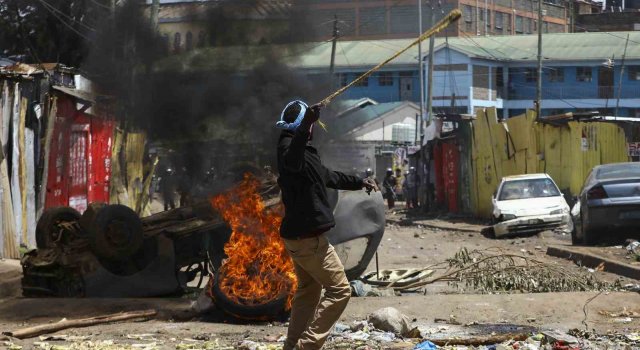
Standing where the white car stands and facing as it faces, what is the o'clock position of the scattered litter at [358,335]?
The scattered litter is roughly at 12 o'clock from the white car.

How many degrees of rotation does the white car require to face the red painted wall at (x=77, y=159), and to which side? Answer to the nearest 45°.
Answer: approximately 45° to its right

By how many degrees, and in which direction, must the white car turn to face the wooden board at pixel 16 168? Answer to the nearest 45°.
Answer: approximately 45° to its right

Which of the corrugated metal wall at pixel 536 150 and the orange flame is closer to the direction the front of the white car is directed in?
the orange flame

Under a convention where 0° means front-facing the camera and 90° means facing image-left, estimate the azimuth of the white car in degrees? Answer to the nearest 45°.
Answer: approximately 0°

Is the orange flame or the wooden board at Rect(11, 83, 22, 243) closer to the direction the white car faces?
the orange flame

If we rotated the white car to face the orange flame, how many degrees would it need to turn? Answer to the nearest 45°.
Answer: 0° — it already faces it

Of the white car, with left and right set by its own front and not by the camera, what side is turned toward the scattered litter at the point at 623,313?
front

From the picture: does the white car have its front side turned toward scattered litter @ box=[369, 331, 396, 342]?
yes

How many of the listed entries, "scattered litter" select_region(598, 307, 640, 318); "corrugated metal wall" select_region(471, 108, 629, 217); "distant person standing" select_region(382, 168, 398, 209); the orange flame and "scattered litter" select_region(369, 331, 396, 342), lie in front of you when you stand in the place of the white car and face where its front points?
3

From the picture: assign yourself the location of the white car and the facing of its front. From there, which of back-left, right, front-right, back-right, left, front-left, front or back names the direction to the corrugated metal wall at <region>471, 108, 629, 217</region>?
back

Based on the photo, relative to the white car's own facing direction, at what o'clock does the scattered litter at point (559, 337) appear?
The scattered litter is roughly at 12 o'clock from the white car.

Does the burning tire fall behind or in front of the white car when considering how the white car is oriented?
in front
